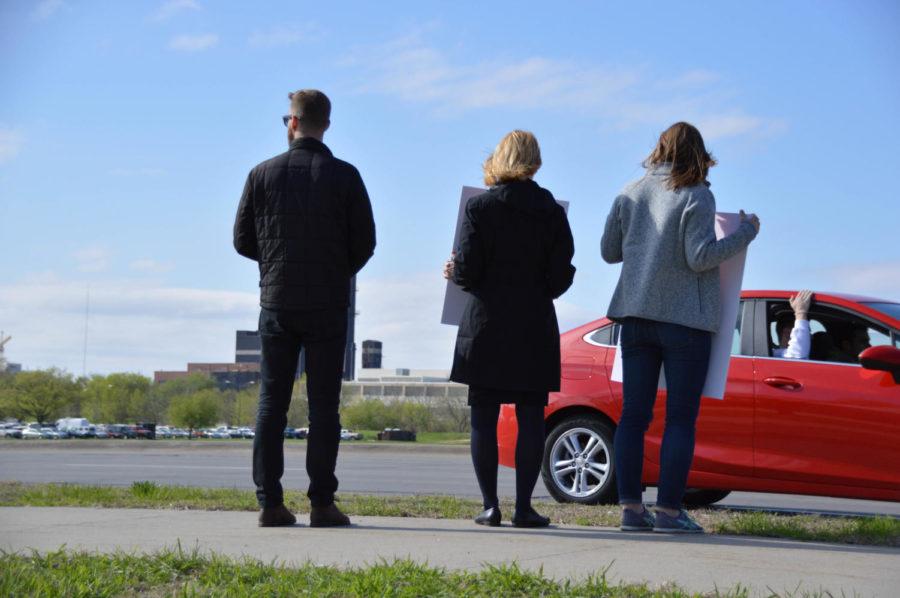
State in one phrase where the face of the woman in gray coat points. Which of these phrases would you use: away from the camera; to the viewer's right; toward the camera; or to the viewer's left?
away from the camera

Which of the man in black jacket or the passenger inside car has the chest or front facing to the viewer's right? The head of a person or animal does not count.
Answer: the passenger inside car

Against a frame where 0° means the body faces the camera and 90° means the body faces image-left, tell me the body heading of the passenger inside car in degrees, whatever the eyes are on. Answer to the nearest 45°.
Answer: approximately 270°

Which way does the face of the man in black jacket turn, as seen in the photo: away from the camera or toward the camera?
away from the camera

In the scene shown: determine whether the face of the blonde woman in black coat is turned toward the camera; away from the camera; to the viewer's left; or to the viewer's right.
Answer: away from the camera

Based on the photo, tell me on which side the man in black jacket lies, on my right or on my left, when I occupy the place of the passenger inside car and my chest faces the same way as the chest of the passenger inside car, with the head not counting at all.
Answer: on my right

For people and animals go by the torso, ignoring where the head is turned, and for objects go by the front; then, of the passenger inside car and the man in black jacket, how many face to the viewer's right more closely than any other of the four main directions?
1

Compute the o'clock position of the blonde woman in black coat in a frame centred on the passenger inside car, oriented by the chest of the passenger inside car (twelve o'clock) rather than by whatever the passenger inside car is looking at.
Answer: The blonde woman in black coat is roughly at 4 o'clock from the passenger inside car.

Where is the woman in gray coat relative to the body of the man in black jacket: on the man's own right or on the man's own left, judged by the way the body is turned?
on the man's own right

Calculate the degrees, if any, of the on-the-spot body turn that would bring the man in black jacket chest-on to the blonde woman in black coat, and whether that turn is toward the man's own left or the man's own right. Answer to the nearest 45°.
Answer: approximately 90° to the man's own right

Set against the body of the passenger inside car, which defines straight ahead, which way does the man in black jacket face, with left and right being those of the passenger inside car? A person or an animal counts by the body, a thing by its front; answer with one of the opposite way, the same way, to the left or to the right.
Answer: to the left

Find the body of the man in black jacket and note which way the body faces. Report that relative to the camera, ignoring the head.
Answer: away from the camera

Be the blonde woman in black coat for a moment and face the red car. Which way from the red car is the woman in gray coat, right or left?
right
